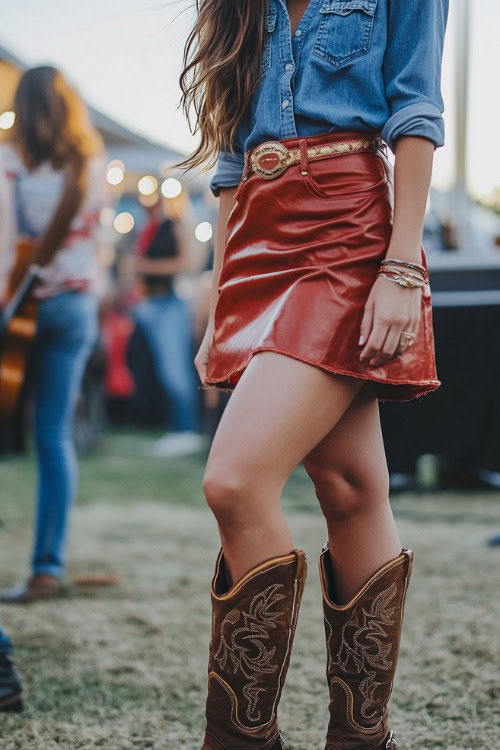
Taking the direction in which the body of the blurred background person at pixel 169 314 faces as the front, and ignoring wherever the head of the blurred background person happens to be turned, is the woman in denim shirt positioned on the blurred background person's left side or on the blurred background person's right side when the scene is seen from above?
on the blurred background person's left side

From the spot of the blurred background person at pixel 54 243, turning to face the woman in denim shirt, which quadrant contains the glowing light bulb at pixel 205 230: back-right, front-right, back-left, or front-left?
back-left

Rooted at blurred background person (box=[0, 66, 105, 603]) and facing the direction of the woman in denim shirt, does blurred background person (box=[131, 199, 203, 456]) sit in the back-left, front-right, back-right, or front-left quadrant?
back-left

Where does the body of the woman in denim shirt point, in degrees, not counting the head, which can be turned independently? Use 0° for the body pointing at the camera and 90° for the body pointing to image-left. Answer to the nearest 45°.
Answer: approximately 45°

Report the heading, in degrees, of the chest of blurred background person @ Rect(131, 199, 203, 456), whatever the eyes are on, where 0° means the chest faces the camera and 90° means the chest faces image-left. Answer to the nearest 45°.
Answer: approximately 45°

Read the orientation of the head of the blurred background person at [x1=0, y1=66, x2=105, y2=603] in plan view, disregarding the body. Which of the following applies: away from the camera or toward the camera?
away from the camera

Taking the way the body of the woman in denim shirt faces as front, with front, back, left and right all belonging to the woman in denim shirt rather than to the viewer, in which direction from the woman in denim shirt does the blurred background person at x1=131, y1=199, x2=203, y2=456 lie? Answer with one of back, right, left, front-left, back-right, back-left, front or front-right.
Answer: back-right

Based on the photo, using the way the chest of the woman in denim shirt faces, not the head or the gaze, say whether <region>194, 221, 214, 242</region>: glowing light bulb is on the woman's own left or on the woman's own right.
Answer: on the woman's own right
